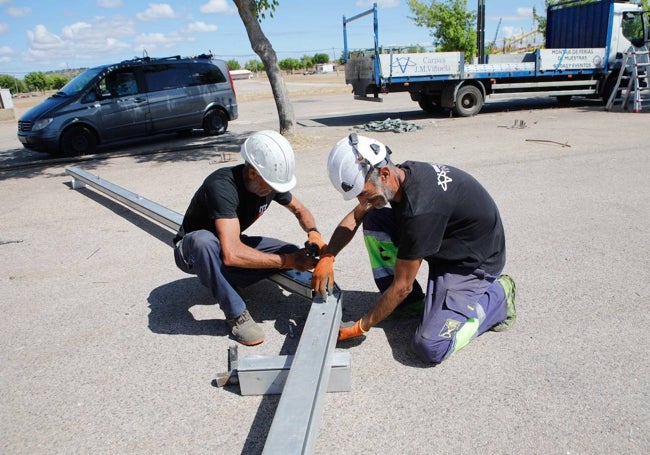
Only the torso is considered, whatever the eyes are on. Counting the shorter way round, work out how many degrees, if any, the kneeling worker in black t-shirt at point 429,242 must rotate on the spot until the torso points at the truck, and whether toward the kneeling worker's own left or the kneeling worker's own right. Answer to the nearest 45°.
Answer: approximately 135° to the kneeling worker's own right

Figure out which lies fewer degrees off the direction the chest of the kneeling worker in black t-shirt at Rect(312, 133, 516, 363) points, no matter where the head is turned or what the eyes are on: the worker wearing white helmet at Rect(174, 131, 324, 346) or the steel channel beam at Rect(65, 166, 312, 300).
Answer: the worker wearing white helmet

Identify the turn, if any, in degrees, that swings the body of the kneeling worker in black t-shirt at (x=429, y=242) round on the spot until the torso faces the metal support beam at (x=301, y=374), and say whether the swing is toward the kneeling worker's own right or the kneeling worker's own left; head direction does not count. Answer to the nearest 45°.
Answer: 0° — they already face it

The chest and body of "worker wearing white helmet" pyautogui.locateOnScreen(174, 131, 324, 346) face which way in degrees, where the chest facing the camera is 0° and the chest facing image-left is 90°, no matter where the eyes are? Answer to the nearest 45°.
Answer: approximately 315°

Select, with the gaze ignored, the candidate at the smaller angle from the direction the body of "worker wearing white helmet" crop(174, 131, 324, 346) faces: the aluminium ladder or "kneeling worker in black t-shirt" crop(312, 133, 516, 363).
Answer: the kneeling worker in black t-shirt

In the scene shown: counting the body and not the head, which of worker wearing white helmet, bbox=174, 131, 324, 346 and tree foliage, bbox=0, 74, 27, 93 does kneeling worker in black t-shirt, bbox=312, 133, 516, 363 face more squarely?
the worker wearing white helmet

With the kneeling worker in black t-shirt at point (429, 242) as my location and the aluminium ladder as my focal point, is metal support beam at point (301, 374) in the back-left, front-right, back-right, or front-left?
back-left

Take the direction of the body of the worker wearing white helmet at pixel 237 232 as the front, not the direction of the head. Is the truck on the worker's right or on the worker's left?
on the worker's left

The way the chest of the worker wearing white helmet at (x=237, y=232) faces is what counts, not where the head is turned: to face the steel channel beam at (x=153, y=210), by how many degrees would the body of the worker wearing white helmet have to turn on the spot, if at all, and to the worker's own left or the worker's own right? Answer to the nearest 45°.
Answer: approximately 135° to the worker's own left

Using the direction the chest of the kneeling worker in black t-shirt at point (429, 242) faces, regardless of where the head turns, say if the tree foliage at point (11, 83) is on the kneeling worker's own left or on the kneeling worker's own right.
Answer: on the kneeling worker's own right
